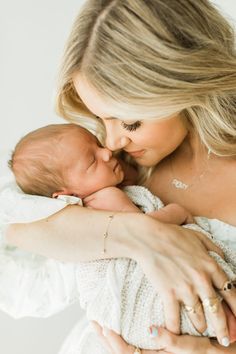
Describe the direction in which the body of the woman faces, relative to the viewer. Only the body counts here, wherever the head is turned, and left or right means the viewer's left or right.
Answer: facing the viewer and to the left of the viewer

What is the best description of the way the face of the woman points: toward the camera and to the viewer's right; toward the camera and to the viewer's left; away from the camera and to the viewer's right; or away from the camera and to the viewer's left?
toward the camera and to the viewer's left
